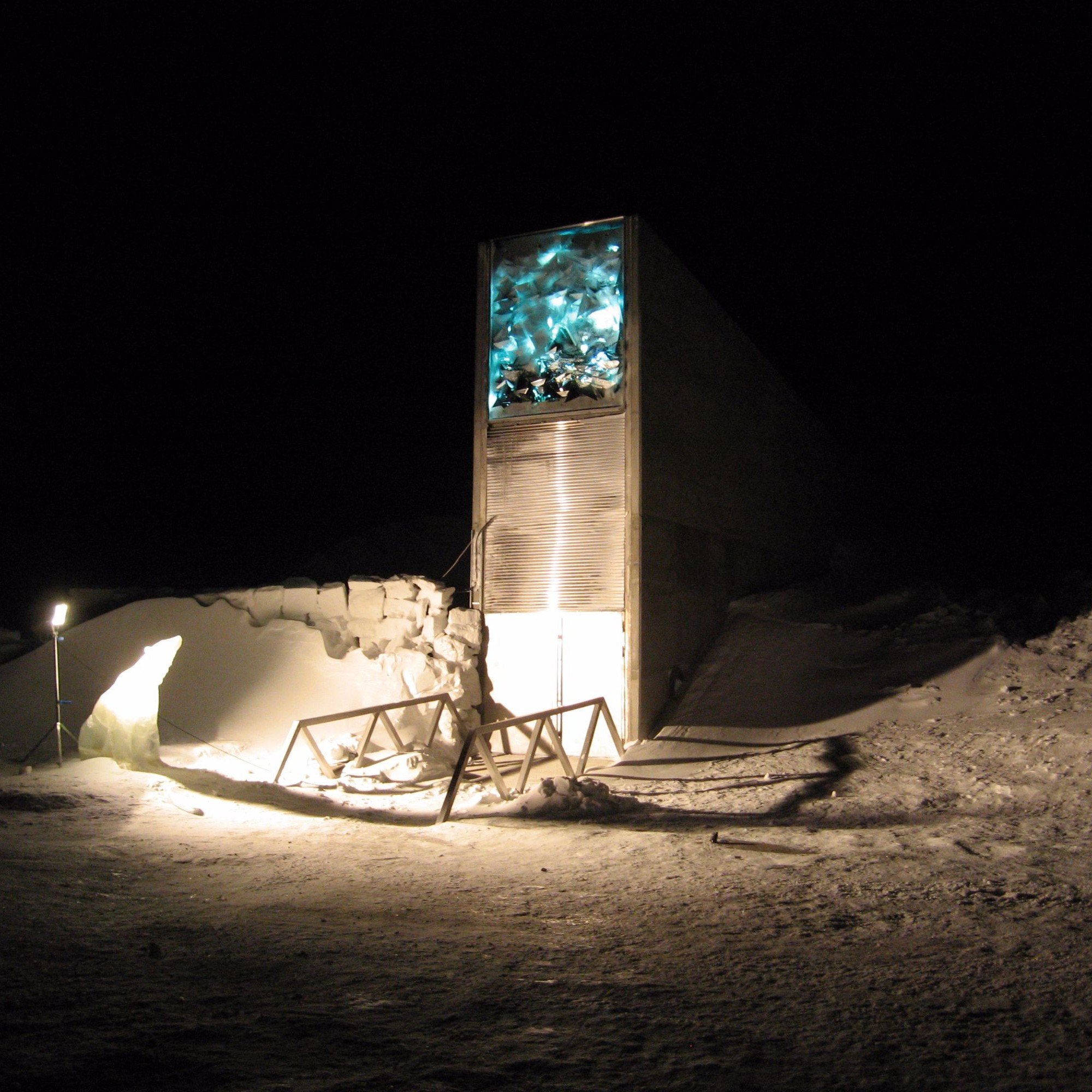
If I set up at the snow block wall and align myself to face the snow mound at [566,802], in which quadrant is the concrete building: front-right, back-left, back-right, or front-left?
back-left

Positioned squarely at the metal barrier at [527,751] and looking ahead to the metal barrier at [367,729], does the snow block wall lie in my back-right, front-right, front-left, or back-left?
front-right

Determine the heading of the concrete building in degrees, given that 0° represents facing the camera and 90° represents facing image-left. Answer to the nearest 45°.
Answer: approximately 45°

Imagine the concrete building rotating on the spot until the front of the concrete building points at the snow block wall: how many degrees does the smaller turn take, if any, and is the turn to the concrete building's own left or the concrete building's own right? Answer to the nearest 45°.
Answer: approximately 45° to the concrete building's own right

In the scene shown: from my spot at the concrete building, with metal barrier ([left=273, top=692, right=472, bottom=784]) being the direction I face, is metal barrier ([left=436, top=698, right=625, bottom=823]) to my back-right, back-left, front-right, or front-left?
front-left

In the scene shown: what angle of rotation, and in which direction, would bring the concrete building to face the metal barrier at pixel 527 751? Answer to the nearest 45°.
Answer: approximately 45° to its left

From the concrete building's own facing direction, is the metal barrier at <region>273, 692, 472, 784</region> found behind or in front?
in front

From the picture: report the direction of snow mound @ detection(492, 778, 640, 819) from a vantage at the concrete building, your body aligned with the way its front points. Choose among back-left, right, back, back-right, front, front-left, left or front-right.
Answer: front-left
